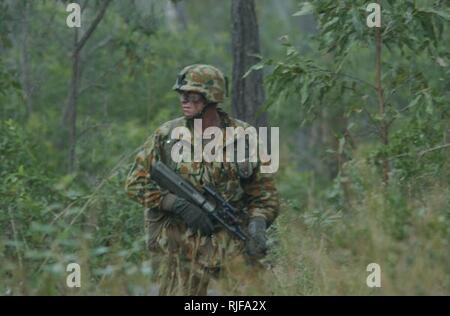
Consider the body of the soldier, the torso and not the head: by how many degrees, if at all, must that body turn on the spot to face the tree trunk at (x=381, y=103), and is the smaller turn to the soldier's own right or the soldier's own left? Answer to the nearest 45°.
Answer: approximately 135° to the soldier's own left

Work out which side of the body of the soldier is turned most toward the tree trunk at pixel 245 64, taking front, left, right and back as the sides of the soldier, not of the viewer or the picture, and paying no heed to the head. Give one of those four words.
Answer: back

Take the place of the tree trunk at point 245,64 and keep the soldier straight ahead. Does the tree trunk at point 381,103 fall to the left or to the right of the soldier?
left

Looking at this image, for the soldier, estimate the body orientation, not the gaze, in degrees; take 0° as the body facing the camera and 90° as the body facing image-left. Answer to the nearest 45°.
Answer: approximately 0°
